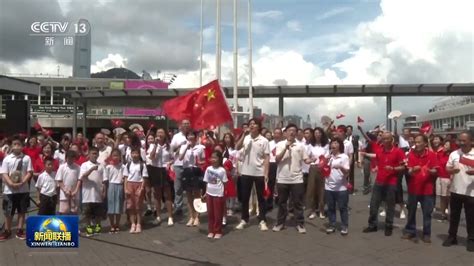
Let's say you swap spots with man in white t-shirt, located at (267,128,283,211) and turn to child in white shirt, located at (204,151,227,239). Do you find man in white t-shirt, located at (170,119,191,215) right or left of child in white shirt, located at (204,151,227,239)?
right

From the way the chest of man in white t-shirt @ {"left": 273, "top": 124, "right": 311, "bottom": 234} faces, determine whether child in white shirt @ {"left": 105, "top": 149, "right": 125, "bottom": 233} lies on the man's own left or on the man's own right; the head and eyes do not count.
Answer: on the man's own right

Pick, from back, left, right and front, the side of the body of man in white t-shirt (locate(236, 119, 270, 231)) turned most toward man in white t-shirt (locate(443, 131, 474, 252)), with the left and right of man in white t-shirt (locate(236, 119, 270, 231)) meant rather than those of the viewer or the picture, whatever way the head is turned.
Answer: left

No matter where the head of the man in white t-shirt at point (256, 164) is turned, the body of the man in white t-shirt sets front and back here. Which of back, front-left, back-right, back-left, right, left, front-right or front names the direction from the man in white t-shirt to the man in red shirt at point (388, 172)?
left

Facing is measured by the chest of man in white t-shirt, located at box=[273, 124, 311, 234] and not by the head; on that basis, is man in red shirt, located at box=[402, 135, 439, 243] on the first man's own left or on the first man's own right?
on the first man's own left

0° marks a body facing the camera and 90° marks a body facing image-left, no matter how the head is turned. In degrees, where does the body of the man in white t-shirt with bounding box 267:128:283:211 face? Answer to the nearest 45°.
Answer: approximately 0°

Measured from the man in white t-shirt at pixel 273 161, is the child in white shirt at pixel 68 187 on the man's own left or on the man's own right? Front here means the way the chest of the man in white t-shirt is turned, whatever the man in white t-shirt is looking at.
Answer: on the man's own right

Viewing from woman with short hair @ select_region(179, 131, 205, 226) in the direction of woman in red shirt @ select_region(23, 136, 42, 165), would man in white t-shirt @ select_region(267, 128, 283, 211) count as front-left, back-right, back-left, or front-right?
back-right
